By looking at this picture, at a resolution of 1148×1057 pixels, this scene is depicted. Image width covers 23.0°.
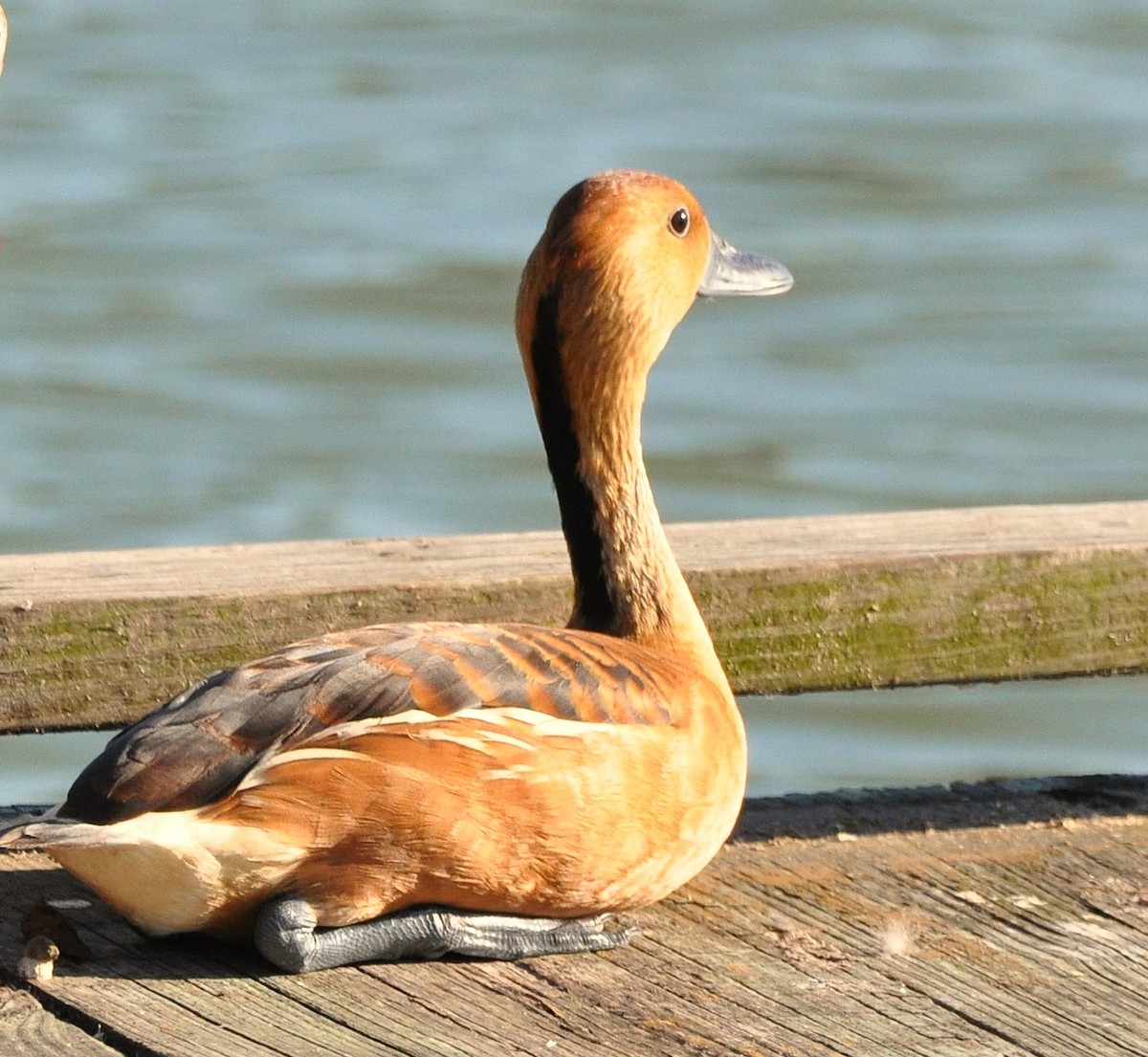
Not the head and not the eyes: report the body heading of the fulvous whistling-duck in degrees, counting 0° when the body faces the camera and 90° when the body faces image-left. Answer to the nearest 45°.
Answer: approximately 270°

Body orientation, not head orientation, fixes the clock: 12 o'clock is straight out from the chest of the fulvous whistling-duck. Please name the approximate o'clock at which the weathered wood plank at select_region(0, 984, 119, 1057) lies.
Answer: The weathered wood plank is roughly at 5 o'clock from the fulvous whistling-duck.

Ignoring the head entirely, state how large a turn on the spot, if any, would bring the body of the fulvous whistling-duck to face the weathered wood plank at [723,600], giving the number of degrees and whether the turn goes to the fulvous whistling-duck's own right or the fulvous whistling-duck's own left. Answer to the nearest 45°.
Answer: approximately 45° to the fulvous whistling-duck's own left
